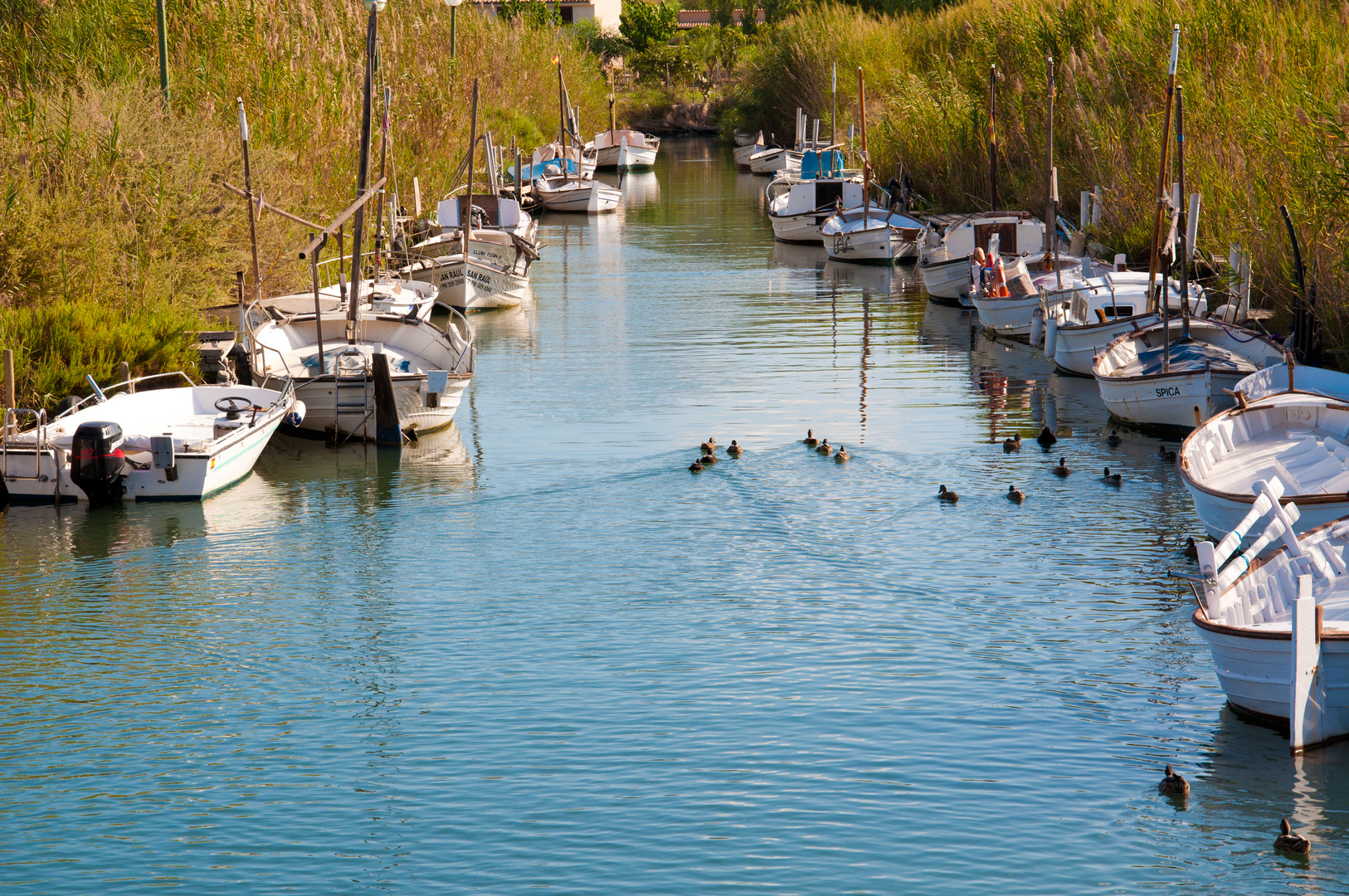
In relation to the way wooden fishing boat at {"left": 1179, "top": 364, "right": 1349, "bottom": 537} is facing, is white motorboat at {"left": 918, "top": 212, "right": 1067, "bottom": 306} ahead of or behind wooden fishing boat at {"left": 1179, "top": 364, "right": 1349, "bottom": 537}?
ahead

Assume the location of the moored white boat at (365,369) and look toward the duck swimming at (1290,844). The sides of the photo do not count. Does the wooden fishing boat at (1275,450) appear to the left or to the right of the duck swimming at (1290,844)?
left

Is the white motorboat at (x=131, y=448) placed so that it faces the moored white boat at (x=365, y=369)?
yes

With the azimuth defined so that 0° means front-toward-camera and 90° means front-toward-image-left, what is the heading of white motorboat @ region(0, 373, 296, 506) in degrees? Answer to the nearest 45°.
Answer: approximately 225°

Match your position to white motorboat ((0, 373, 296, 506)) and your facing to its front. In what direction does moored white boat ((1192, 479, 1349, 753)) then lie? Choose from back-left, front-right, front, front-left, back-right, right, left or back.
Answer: right
